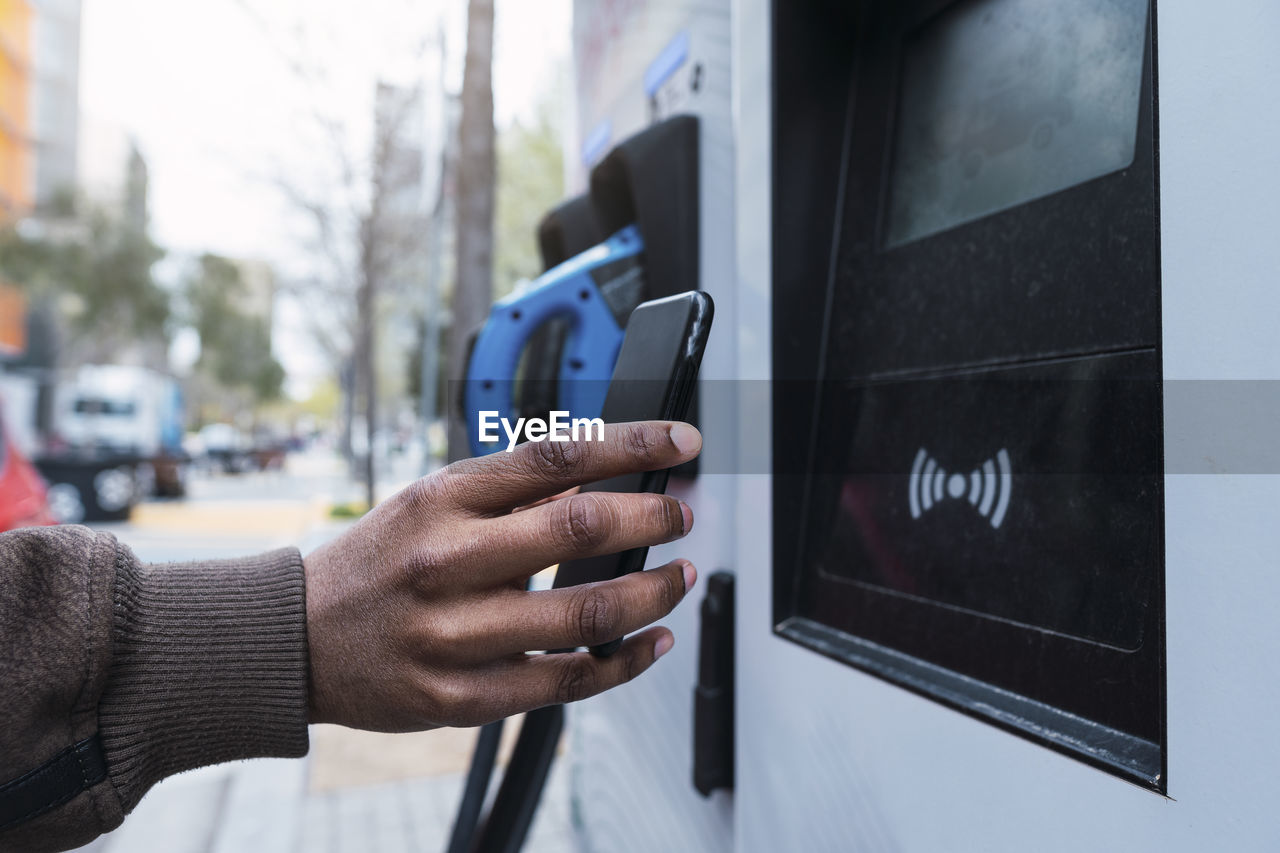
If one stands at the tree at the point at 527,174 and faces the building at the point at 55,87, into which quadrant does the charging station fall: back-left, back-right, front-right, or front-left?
back-left

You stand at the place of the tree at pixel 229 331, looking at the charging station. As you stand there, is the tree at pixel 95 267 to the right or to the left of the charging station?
right

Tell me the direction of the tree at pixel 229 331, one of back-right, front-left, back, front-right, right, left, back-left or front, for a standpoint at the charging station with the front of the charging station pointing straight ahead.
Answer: right

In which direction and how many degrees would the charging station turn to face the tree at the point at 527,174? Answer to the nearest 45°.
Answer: approximately 90° to its right

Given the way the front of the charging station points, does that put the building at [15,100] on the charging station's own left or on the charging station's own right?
on the charging station's own right

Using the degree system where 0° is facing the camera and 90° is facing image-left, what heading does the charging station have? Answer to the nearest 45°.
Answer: approximately 45°

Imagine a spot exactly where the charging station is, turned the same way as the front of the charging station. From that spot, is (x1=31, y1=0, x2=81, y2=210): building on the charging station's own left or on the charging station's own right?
on the charging station's own right

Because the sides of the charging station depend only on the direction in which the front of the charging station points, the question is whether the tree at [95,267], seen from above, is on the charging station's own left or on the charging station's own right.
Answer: on the charging station's own right

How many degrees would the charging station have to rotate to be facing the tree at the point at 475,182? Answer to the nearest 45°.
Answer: approximately 90° to its right
